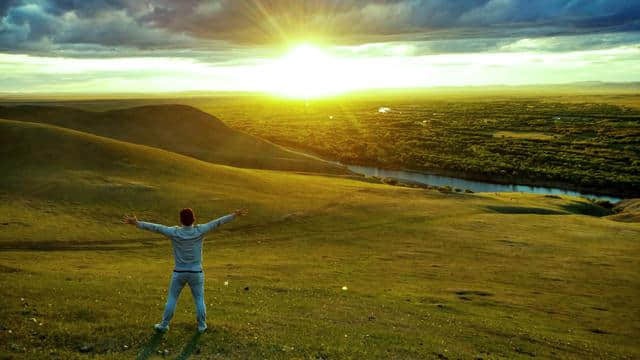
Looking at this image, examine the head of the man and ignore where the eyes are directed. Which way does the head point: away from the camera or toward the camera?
away from the camera

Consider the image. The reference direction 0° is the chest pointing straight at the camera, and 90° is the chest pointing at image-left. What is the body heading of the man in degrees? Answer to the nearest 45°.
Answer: approximately 180°
